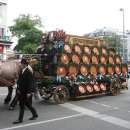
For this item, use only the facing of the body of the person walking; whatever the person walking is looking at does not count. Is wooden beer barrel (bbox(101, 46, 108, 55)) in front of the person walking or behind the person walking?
behind

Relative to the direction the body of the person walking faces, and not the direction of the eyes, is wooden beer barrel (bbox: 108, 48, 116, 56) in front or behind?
behind

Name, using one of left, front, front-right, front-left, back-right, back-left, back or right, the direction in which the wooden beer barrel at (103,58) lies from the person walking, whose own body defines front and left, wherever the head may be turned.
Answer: back

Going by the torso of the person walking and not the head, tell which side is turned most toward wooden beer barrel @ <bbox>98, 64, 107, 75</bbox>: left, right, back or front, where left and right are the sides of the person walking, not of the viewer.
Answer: back

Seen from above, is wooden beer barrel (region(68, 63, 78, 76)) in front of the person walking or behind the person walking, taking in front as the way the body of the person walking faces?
behind

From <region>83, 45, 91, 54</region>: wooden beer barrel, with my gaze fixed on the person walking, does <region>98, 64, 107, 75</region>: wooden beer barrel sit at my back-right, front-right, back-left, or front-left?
back-left

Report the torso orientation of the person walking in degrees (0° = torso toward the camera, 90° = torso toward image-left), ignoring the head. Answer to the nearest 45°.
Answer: approximately 45°

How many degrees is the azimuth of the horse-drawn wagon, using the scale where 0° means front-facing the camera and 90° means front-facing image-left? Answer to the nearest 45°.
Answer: approximately 45°

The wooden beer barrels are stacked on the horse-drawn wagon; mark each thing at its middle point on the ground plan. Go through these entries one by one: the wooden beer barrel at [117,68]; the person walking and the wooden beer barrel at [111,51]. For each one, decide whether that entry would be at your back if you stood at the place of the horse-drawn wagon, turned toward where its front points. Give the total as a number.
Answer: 2

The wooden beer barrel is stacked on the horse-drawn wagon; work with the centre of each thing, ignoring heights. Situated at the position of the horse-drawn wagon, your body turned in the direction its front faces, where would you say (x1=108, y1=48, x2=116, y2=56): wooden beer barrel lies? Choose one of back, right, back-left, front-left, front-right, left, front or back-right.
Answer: back
